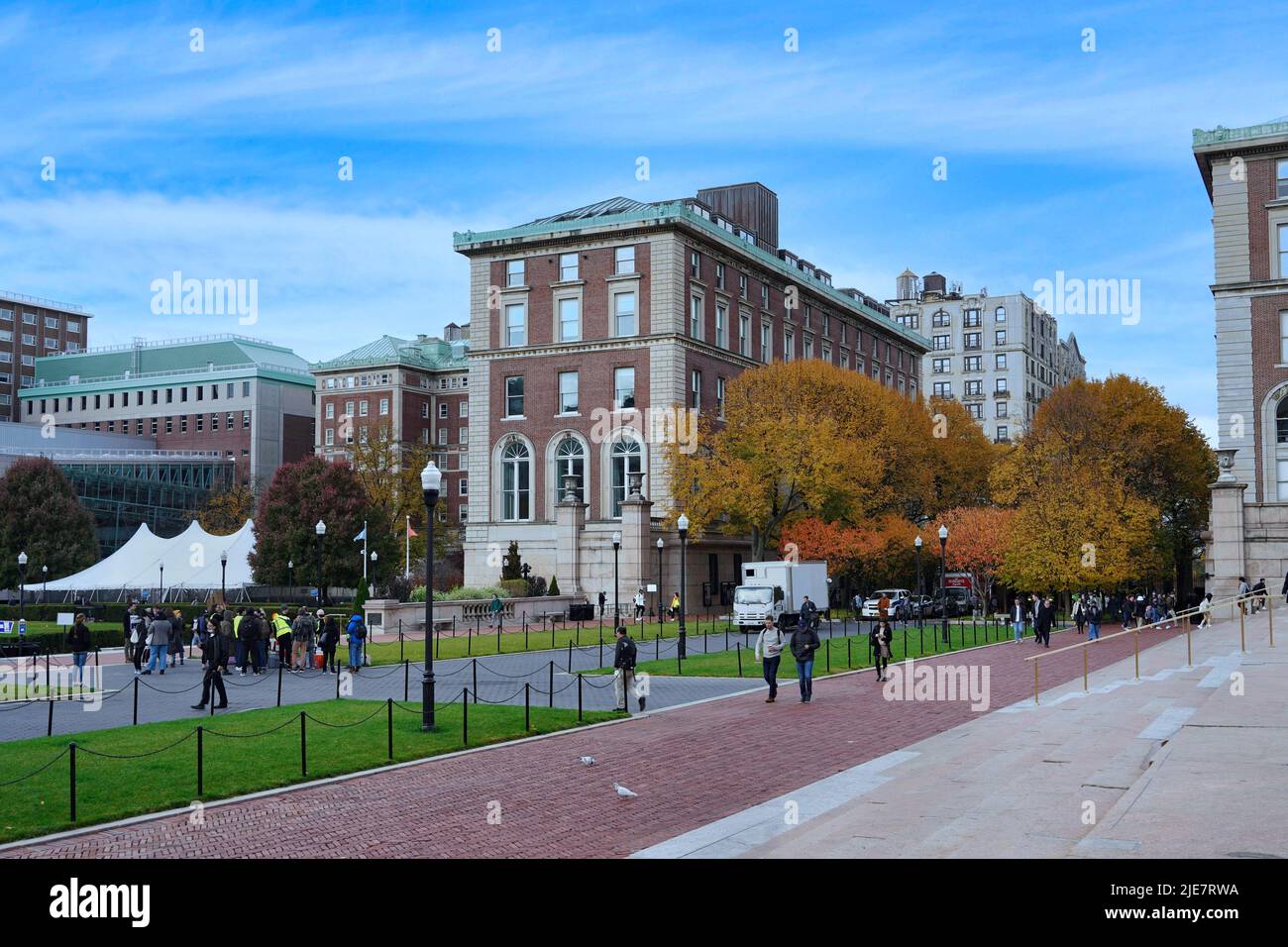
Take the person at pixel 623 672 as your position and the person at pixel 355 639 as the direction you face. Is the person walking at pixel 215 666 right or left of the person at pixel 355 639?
left

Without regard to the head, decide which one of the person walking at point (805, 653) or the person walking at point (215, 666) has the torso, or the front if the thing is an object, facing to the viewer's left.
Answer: the person walking at point (215, 666)

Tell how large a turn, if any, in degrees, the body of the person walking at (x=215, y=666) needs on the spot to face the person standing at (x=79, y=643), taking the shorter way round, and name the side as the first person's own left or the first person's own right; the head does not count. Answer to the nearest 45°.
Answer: approximately 90° to the first person's own right

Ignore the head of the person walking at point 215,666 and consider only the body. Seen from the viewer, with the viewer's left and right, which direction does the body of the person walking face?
facing to the left of the viewer

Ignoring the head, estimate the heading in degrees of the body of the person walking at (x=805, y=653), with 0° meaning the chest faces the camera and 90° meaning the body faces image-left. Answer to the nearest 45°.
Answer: approximately 0°

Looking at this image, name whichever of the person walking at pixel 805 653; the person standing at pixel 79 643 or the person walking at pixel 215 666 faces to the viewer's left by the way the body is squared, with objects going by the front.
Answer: the person walking at pixel 215 666
